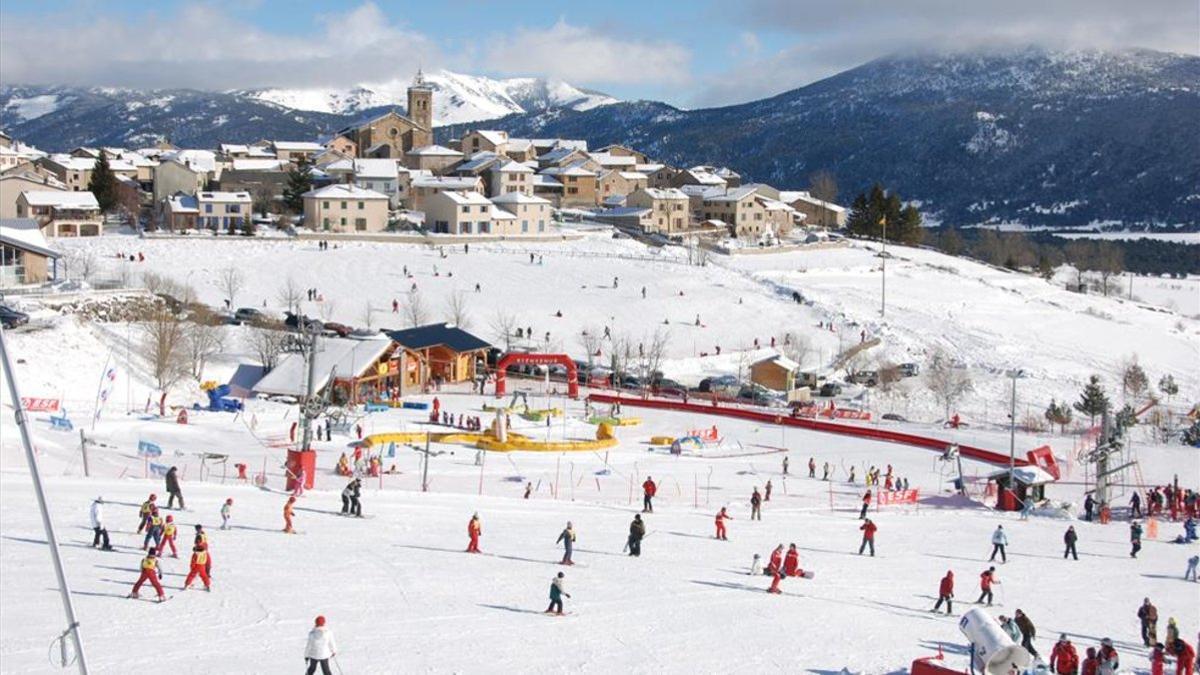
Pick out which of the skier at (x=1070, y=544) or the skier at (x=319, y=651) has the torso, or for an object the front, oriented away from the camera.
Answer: the skier at (x=319, y=651)

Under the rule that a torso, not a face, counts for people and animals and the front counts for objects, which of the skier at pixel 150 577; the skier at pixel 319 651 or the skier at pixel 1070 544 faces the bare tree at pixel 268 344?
the skier at pixel 319 651

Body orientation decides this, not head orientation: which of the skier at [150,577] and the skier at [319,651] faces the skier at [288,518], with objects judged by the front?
the skier at [319,651]

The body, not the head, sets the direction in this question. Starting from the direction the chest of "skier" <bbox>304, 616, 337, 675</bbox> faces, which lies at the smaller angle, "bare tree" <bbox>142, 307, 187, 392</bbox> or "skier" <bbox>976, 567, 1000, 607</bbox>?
the bare tree

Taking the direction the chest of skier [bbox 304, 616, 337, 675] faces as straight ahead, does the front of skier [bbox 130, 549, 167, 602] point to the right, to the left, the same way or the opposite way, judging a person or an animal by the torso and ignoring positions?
the opposite way
